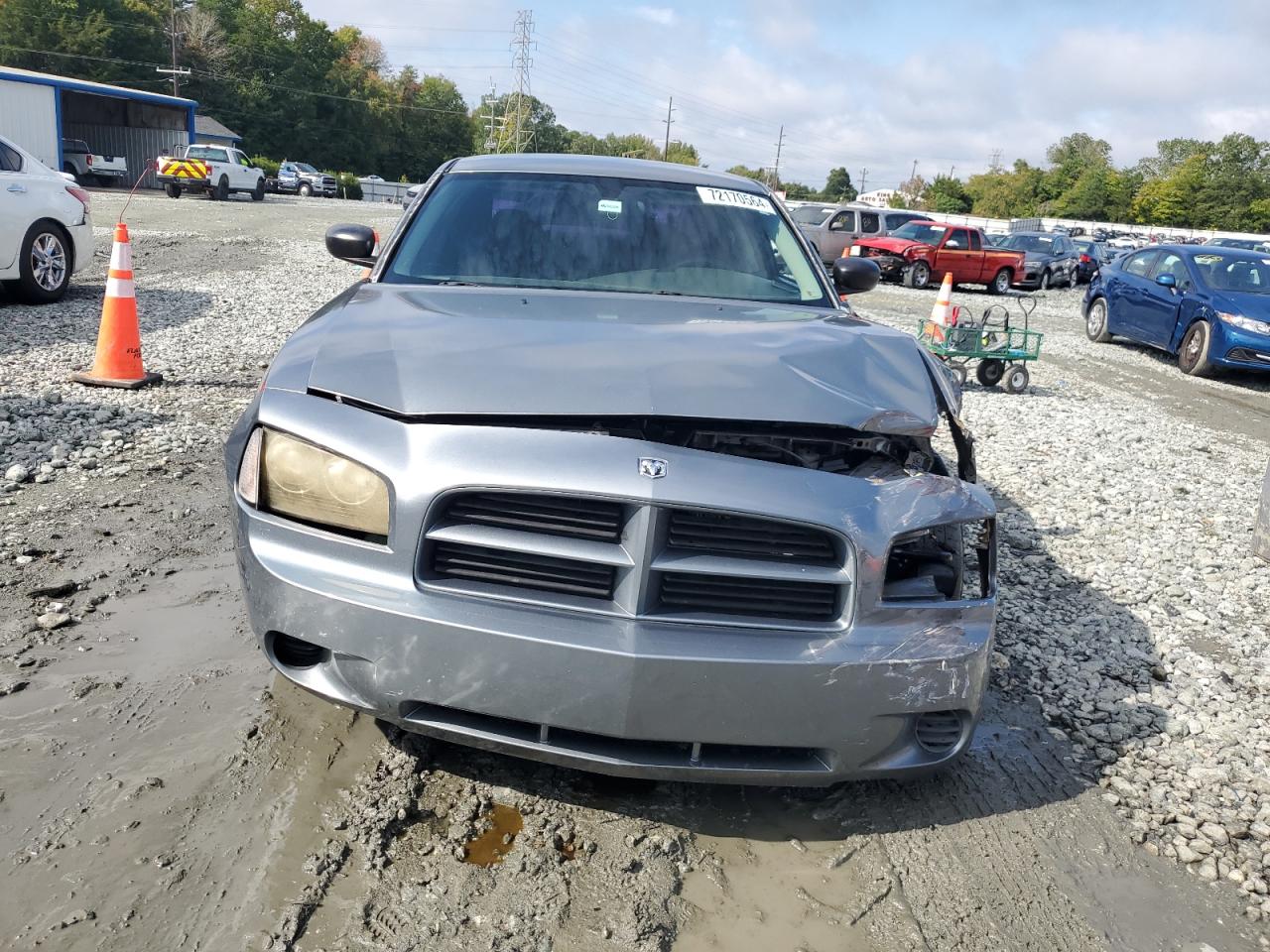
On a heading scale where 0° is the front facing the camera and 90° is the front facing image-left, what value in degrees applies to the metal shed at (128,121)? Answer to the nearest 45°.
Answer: approximately 315°

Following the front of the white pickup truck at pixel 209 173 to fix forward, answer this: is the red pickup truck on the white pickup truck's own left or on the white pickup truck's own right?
on the white pickup truck's own right

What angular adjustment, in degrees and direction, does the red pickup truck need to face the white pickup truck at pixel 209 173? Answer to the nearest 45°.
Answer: approximately 45° to its right

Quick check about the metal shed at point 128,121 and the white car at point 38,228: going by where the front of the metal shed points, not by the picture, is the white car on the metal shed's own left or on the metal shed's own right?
on the metal shed's own right

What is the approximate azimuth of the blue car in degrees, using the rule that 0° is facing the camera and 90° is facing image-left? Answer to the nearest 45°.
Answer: approximately 315°

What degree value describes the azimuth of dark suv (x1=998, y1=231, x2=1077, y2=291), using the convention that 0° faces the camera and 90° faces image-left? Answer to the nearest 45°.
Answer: approximately 45°

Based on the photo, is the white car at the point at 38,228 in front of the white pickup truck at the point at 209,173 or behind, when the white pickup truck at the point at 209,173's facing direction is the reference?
behind

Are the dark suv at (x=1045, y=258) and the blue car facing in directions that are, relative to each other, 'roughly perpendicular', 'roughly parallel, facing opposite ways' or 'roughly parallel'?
roughly perpendicular
